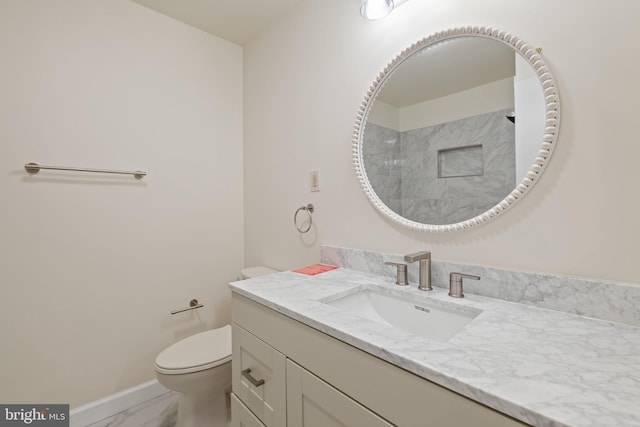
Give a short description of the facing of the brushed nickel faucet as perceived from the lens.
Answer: facing the viewer and to the left of the viewer

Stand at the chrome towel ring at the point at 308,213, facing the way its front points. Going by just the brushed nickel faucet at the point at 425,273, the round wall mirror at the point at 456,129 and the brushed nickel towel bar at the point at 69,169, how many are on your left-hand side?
2

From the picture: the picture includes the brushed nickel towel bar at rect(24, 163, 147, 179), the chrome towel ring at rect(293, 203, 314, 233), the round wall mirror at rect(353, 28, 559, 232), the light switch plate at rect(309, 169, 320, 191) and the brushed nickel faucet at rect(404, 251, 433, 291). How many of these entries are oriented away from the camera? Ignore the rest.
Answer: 0

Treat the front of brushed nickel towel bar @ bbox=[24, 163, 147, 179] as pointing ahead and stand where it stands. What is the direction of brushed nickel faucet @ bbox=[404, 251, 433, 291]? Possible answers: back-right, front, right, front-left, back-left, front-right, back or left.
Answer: front-left

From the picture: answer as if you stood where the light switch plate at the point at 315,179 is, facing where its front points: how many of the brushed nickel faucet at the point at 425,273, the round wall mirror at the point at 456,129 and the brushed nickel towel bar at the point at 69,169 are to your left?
2

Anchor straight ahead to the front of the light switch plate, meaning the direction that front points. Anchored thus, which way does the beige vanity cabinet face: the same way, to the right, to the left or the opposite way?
the same way

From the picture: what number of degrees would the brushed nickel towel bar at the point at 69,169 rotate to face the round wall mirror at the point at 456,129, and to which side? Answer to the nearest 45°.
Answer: approximately 45° to its left

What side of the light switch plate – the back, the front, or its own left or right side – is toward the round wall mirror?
left

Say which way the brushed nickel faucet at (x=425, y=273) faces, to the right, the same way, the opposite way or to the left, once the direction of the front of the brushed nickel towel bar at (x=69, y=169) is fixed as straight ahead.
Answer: to the right

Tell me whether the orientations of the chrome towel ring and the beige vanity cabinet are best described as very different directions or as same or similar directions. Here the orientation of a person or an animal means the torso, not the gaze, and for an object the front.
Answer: same or similar directions

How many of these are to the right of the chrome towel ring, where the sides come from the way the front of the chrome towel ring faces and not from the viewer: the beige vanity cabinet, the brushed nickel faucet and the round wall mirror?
0

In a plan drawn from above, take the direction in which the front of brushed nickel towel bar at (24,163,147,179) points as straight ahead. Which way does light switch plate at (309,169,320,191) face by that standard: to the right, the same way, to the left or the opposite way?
to the right

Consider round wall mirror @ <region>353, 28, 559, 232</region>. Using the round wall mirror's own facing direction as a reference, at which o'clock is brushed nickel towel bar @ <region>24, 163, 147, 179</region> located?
The brushed nickel towel bar is roughly at 1 o'clock from the round wall mirror.

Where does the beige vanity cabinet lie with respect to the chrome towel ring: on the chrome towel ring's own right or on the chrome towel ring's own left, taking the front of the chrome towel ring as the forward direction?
on the chrome towel ring's own left
